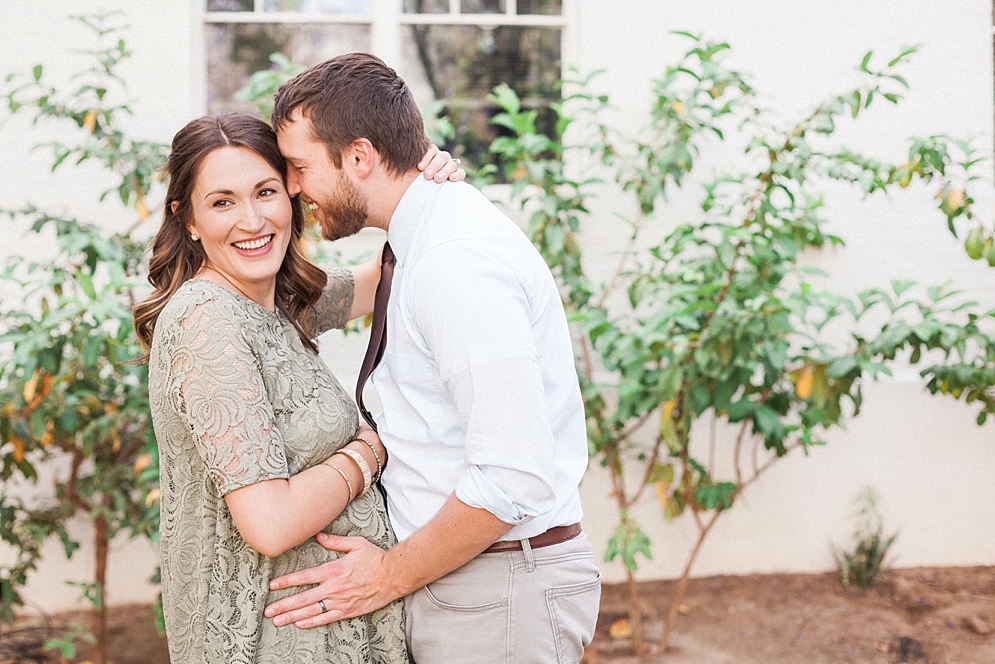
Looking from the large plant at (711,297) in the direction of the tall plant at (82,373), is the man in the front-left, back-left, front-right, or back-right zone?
front-left

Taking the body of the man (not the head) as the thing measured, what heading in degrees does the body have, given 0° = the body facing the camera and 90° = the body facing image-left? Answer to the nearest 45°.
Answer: approximately 90°

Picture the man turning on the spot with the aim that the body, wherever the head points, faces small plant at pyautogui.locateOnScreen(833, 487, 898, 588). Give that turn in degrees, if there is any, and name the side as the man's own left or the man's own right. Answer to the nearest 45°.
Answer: approximately 135° to the man's own right
